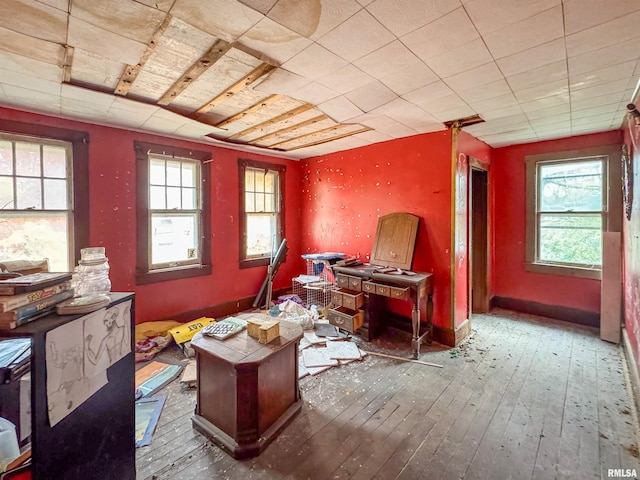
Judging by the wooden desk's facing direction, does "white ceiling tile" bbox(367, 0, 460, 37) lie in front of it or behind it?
in front

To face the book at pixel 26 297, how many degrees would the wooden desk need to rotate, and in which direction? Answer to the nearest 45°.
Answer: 0° — it already faces it

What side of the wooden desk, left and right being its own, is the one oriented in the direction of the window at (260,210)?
right

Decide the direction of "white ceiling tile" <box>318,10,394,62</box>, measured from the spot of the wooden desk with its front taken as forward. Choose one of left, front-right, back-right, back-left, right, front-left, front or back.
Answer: front-left

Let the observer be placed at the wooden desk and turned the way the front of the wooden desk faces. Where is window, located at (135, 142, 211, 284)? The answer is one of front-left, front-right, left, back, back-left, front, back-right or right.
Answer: front-right

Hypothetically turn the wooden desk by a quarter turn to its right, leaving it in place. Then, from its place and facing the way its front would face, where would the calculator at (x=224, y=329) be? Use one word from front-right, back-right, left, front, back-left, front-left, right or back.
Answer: left

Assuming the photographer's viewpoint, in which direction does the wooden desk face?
facing the viewer and to the left of the viewer

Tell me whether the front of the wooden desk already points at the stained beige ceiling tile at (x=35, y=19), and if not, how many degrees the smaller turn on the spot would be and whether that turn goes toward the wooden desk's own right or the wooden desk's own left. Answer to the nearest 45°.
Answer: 0° — it already faces it

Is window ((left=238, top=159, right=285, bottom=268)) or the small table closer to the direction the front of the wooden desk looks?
the small table

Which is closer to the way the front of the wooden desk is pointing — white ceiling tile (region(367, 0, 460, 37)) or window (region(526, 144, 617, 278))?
the white ceiling tile
